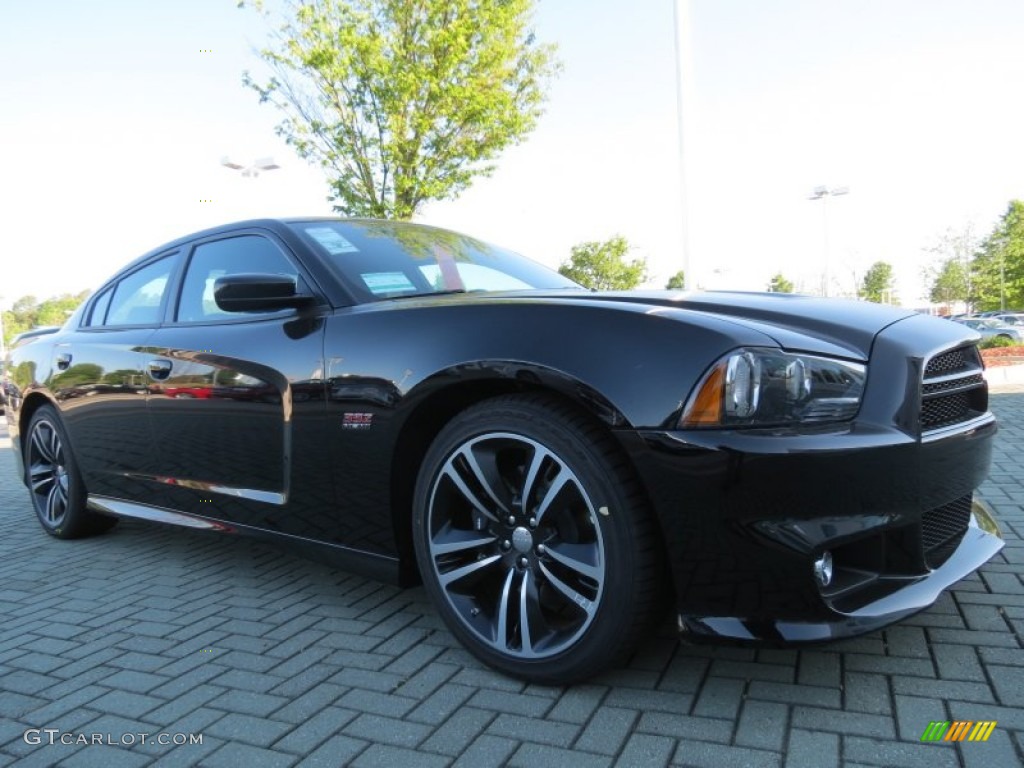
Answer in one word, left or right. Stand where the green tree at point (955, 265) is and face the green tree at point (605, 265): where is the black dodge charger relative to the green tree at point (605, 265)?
left

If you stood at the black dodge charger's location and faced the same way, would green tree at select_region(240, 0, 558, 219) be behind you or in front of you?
behind

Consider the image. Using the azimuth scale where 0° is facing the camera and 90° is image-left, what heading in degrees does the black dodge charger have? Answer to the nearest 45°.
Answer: approximately 315°

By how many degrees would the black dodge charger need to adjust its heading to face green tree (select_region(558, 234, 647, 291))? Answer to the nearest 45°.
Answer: approximately 135° to its left

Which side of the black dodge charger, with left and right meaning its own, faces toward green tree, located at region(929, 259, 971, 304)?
left

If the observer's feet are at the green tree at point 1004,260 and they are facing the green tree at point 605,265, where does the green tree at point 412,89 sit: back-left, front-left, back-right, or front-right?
front-left

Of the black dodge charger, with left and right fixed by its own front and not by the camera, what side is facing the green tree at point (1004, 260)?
left

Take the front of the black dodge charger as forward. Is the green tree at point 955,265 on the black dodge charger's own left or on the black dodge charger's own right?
on the black dodge charger's own left

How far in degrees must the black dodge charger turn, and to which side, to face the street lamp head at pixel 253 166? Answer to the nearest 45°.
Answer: approximately 135° to its left

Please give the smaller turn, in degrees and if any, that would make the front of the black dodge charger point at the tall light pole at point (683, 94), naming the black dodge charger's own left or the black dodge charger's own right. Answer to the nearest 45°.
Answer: approximately 135° to the black dodge charger's own left
